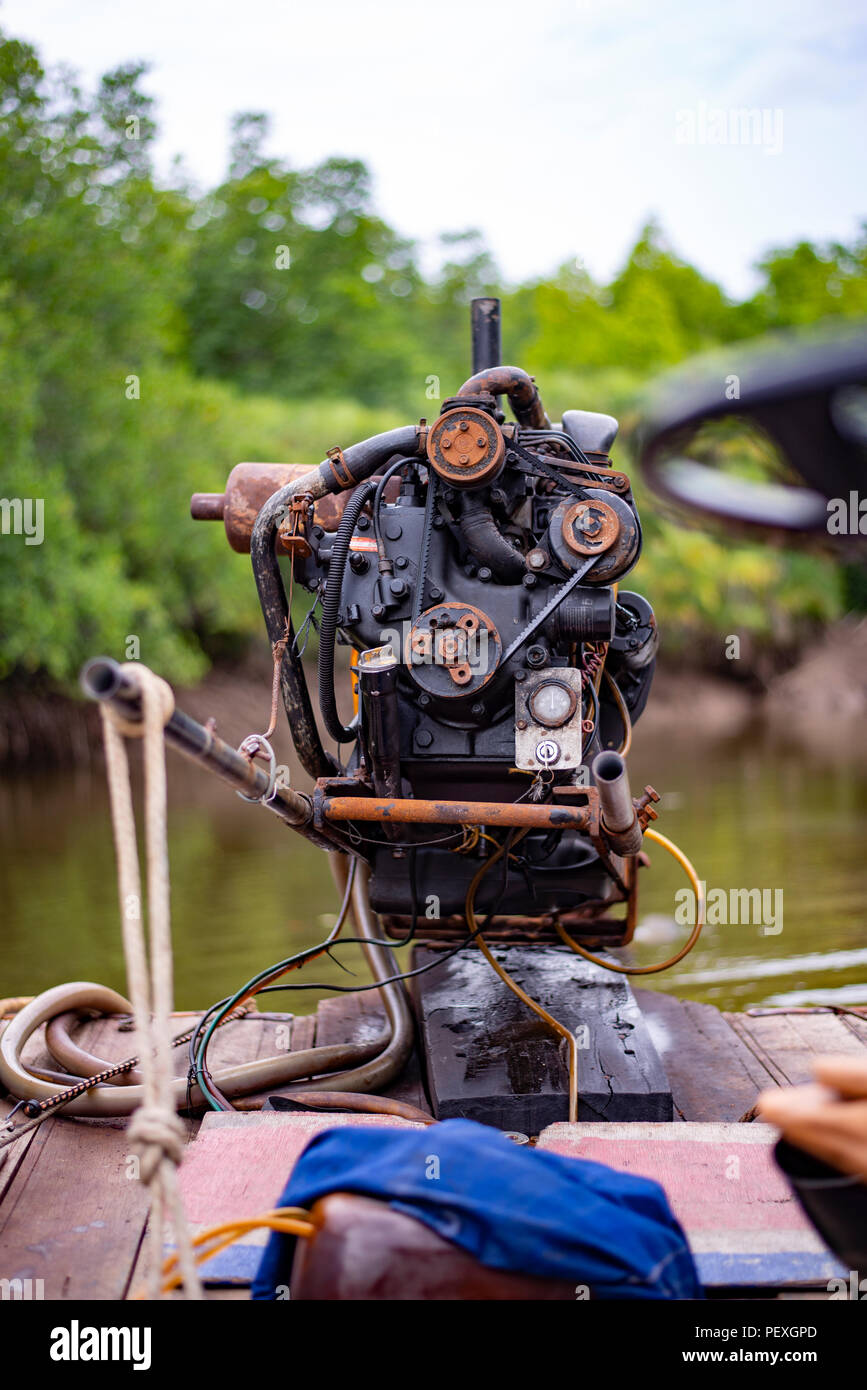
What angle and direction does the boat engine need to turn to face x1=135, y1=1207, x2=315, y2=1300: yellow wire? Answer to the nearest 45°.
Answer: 0° — it already faces it

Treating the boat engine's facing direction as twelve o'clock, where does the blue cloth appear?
The blue cloth is roughly at 12 o'clock from the boat engine.

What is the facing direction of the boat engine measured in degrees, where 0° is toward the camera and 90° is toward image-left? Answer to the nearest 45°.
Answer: approximately 0°
